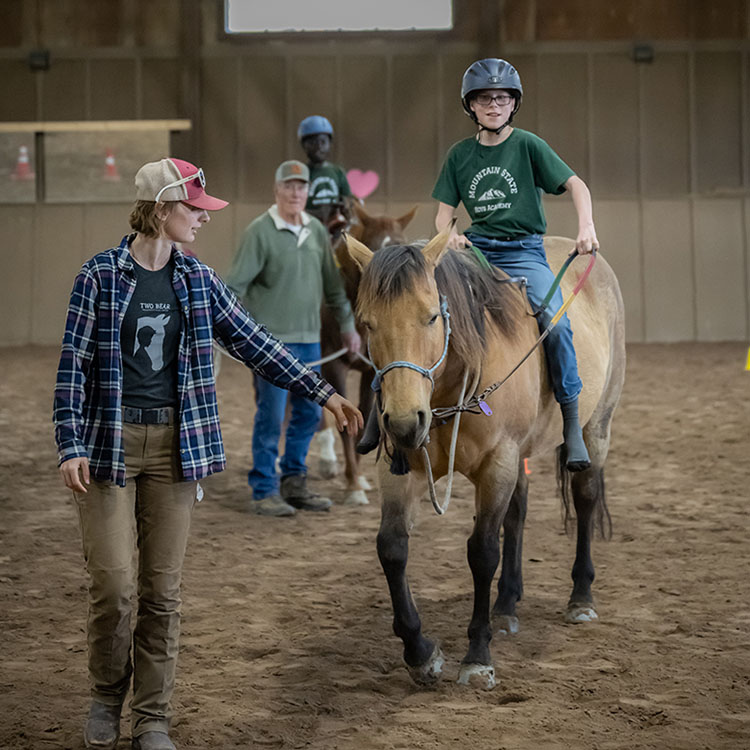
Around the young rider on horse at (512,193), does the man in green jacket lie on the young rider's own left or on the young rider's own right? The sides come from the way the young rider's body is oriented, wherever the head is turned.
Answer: on the young rider's own right

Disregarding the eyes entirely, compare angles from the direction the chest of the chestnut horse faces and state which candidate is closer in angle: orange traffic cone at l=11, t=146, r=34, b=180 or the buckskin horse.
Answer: the buckskin horse

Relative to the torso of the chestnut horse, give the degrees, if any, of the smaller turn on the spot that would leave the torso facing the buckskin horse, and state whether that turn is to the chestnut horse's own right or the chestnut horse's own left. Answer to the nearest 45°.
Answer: approximately 45° to the chestnut horse's own right

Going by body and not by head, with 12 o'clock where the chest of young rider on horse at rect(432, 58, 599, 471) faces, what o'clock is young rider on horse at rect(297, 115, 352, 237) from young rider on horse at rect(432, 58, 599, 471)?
young rider on horse at rect(297, 115, 352, 237) is roughly at 4 o'clock from young rider on horse at rect(432, 58, 599, 471).

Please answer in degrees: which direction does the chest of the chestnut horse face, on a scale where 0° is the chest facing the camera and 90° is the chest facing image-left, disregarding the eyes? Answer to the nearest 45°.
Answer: approximately 315°

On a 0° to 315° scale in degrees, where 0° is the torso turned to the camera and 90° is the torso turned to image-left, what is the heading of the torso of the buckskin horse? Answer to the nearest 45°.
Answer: approximately 45°

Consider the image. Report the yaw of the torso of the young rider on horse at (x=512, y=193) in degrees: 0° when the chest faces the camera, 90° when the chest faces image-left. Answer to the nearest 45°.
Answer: approximately 45°
